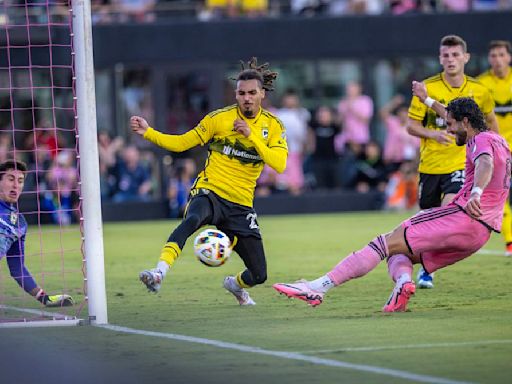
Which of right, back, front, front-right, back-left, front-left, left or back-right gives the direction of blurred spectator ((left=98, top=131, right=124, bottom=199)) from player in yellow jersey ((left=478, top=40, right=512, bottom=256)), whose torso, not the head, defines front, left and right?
back-right

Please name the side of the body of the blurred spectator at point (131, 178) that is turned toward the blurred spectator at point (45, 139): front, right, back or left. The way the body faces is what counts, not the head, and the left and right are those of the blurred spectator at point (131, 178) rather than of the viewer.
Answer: right

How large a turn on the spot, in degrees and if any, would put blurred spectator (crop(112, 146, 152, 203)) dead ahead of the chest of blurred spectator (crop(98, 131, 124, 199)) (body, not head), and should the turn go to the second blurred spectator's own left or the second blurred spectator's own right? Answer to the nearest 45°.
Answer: approximately 90° to the second blurred spectator's own left
